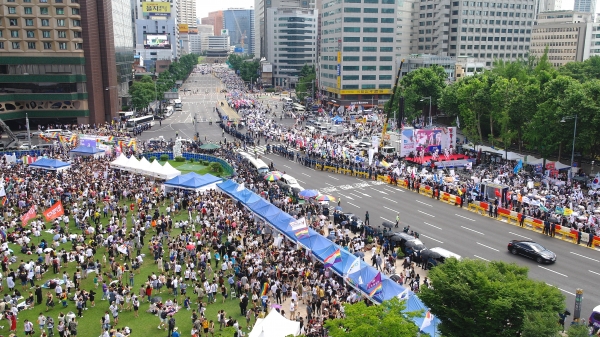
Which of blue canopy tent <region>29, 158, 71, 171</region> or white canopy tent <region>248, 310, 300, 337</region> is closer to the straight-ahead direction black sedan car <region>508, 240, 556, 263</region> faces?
the white canopy tent

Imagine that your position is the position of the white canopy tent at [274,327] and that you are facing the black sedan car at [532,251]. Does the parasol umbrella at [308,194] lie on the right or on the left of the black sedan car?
left

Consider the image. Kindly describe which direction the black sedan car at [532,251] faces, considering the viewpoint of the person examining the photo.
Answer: facing the viewer and to the right of the viewer

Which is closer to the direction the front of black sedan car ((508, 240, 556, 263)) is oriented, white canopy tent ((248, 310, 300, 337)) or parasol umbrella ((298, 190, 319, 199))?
the white canopy tent

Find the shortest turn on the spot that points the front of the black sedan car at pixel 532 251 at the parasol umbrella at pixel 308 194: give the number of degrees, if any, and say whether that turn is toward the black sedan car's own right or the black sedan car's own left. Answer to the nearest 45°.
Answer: approximately 135° to the black sedan car's own right

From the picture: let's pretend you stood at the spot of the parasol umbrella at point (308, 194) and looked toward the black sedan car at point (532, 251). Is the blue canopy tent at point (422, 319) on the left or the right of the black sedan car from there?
right

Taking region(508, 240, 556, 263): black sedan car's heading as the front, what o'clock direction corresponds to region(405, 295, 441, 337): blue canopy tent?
The blue canopy tent is roughly at 2 o'clock from the black sedan car.

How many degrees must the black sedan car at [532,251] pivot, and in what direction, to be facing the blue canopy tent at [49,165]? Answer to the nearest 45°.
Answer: approximately 135° to its right
